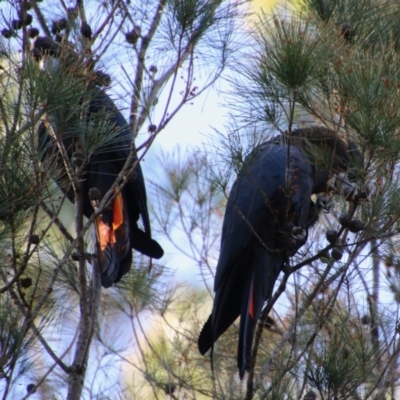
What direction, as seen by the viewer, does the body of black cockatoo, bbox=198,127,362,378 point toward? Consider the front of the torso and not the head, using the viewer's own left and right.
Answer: facing to the right of the viewer

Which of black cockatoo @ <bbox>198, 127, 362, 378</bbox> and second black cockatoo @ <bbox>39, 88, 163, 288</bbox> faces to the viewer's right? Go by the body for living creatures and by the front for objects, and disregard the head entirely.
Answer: the black cockatoo

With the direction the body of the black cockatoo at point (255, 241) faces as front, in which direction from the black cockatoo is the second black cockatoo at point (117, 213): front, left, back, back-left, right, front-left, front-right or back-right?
back
